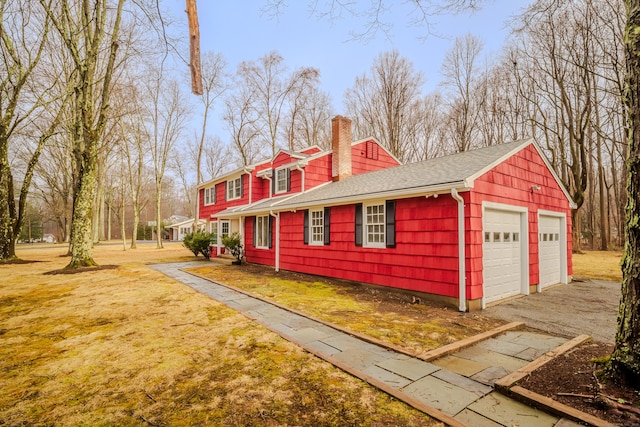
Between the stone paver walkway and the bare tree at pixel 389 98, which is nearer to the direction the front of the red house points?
the stone paver walkway

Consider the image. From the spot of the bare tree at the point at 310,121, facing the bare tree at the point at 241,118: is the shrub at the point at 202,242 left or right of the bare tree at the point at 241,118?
left

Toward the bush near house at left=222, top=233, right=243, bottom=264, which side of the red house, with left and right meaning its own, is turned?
right

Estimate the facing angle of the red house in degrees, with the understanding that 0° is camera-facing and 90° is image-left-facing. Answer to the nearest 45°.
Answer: approximately 45°

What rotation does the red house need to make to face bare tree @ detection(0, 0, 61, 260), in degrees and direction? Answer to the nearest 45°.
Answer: approximately 45° to its right

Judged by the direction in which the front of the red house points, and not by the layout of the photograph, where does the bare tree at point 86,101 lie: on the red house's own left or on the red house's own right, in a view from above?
on the red house's own right

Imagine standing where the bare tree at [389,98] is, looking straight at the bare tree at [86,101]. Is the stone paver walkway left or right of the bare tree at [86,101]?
left

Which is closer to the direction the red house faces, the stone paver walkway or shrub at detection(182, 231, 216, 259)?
the stone paver walkway

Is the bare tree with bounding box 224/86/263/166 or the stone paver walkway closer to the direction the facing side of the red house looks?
the stone paver walkway
